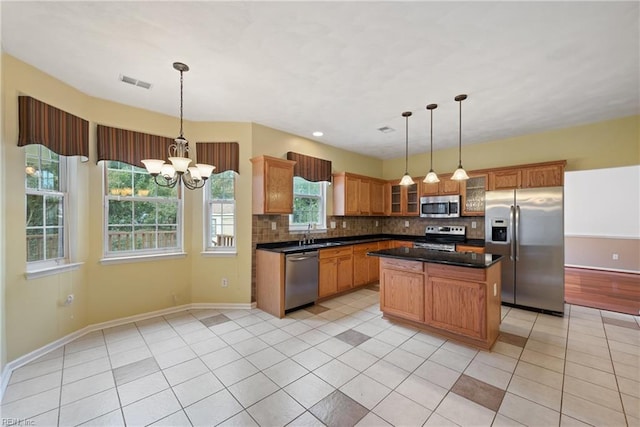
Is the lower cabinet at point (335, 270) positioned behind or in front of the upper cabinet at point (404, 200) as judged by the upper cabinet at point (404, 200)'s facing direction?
in front

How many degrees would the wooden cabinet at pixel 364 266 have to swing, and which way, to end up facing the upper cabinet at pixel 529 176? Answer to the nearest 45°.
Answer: approximately 45° to its left

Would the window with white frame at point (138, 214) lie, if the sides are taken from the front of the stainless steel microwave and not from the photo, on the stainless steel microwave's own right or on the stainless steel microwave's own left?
on the stainless steel microwave's own right

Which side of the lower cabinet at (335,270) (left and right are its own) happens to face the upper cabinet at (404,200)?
left

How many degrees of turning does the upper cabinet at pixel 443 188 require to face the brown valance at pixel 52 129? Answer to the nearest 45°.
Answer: approximately 45° to its right

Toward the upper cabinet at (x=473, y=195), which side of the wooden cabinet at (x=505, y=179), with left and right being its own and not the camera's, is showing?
right

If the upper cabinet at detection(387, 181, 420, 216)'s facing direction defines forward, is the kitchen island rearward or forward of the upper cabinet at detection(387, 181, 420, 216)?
forward

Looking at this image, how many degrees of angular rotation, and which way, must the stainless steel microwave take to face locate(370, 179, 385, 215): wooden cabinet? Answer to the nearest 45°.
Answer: approximately 90° to its right

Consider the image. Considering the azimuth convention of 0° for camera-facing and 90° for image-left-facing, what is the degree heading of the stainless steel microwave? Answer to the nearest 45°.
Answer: approximately 0°

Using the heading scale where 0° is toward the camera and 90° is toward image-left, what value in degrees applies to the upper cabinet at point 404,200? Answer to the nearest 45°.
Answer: approximately 0°
